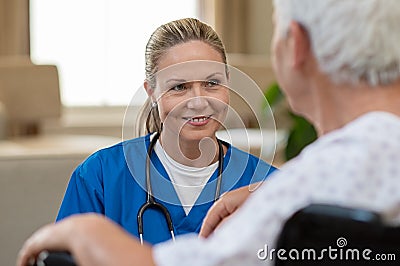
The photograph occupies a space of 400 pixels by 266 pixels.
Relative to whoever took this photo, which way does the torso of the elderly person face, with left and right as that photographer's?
facing away from the viewer and to the left of the viewer

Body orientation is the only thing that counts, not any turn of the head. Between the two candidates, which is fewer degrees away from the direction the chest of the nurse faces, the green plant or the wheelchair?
the wheelchair

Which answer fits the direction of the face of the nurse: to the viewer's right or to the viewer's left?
to the viewer's right

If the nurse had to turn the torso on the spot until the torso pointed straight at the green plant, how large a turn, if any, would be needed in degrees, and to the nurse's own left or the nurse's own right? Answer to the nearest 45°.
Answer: approximately 135° to the nurse's own left

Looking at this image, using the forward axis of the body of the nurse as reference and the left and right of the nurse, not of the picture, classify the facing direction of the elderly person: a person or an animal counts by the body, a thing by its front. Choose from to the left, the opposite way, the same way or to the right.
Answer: the opposite way

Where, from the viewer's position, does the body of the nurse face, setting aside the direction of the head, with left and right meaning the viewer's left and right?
facing the viewer and to the right of the viewer

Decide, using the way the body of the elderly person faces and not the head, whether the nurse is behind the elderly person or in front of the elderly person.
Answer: in front

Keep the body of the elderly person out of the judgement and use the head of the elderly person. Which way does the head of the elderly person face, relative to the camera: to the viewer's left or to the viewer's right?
to the viewer's left

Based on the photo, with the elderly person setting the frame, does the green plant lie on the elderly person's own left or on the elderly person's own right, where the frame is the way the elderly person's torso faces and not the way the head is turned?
on the elderly person's own right
